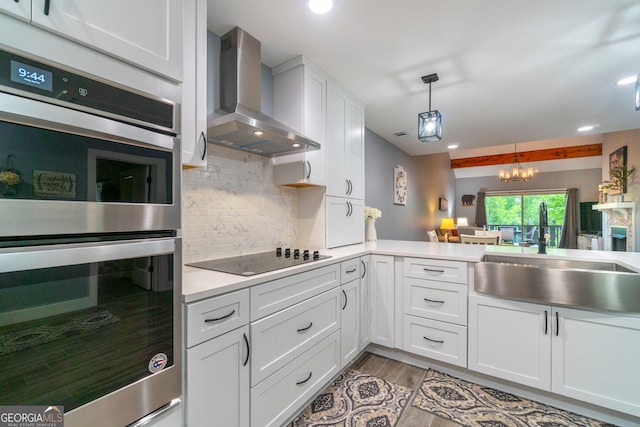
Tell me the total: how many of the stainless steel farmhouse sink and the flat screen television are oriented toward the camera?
2

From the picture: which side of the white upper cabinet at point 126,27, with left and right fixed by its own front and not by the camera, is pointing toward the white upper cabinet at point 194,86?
left

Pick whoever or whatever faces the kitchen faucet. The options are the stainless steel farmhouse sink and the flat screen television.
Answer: the flat screen television

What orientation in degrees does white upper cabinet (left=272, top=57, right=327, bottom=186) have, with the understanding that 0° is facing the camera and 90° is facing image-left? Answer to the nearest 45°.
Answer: approximately 315°

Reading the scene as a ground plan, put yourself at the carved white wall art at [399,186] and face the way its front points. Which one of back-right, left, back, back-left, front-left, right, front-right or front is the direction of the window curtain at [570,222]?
left

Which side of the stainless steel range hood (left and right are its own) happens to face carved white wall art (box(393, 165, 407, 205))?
left

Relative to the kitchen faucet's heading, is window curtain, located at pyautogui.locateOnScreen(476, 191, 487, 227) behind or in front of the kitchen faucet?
behind

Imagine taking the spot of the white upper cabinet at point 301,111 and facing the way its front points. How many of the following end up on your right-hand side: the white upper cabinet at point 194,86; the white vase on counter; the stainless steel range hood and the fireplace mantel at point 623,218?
2

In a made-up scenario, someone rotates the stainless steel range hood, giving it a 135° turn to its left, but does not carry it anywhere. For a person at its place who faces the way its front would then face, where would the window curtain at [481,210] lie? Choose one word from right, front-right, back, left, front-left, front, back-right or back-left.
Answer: front-right

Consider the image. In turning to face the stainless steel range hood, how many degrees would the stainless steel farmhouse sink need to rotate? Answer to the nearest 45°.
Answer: approximately 45° to its right
